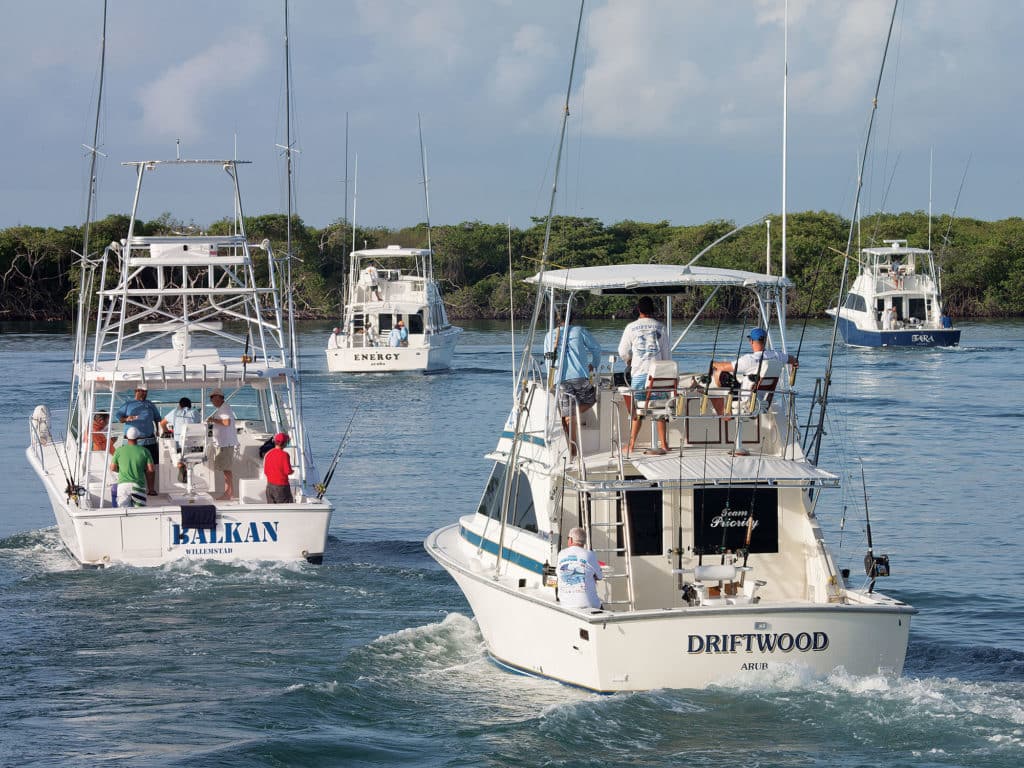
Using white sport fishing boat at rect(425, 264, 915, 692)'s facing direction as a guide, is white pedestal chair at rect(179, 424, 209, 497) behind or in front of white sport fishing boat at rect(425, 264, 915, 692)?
in front

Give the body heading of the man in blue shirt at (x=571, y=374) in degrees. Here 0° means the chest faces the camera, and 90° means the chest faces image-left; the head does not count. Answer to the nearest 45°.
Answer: approximately 180°

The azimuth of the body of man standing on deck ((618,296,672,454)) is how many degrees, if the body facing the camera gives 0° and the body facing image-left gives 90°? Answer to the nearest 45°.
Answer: approximately 180°

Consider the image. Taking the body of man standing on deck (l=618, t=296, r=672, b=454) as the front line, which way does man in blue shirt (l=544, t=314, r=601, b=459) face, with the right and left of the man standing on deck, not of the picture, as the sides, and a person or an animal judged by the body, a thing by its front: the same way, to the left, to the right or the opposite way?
the same way

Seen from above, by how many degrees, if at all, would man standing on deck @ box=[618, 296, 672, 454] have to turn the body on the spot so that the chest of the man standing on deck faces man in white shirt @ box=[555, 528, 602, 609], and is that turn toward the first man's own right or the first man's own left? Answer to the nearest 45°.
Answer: approximately 180°

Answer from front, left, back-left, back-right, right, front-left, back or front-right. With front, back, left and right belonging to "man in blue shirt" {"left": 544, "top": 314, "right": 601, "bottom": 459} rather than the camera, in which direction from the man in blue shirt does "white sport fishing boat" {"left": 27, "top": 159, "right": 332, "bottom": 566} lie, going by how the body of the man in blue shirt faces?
front-left

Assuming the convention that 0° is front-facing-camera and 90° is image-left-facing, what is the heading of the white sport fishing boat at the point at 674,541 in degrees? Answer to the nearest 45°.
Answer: approximately 135°

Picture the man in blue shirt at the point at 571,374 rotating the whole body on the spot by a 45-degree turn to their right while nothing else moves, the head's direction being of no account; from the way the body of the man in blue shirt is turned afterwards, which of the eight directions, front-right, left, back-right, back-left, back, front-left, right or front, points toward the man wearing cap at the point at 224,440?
left

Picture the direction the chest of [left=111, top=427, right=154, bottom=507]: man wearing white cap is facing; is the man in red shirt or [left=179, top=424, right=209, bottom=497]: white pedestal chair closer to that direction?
the white pedestal chair

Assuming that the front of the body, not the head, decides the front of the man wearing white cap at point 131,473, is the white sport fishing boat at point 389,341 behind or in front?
in front

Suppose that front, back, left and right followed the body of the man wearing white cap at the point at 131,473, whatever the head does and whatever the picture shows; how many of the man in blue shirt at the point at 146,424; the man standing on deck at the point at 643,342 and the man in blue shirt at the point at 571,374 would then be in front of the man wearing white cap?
1

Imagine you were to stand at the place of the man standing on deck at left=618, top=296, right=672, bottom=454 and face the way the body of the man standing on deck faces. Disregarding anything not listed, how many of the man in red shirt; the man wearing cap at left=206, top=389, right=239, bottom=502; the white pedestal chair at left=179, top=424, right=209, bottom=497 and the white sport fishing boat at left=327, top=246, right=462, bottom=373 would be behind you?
0

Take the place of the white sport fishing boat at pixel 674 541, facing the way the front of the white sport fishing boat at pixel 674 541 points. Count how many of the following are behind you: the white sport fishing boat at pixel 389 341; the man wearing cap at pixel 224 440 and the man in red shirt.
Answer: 0

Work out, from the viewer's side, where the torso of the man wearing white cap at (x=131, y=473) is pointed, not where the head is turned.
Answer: away from the camera

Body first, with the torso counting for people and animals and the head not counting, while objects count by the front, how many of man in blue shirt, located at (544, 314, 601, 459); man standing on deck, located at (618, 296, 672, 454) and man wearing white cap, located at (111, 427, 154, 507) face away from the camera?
3

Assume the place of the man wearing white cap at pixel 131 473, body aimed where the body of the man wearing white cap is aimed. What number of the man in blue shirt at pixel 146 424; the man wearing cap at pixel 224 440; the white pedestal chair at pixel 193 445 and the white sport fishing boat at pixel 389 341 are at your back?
0

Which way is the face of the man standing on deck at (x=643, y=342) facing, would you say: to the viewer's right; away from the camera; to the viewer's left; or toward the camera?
away from the camera
